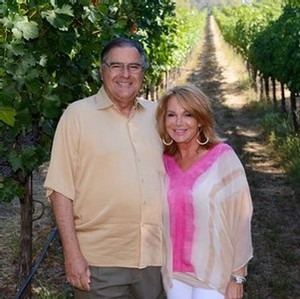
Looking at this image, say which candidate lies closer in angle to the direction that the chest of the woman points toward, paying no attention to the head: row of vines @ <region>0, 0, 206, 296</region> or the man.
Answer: the man

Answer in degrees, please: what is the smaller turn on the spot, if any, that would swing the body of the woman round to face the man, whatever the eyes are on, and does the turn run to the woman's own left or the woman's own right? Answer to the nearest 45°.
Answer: approximately 45° to the woman's own right

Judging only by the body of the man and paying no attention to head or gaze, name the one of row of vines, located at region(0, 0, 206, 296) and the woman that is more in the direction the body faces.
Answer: the woman

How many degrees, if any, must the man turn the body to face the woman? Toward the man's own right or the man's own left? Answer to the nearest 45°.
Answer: approximately 45° to the man's own left

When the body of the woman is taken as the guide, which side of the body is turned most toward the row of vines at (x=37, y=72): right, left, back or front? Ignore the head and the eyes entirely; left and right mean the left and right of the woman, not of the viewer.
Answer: right

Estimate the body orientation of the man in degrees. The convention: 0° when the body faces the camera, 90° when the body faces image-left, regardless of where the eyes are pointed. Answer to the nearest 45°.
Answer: approximately 315°

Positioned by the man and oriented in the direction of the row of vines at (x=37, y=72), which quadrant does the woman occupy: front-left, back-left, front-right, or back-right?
back-right

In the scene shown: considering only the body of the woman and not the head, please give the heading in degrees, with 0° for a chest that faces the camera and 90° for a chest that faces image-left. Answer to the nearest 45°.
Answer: approximately 45°
